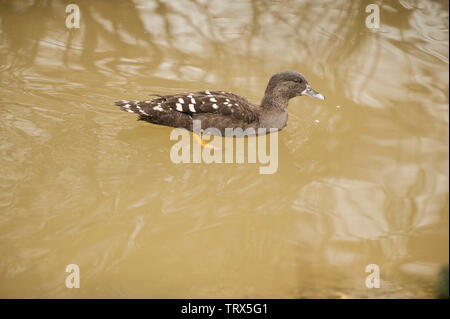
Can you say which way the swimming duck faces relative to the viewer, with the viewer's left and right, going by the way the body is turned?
facing to the right of the viewer
